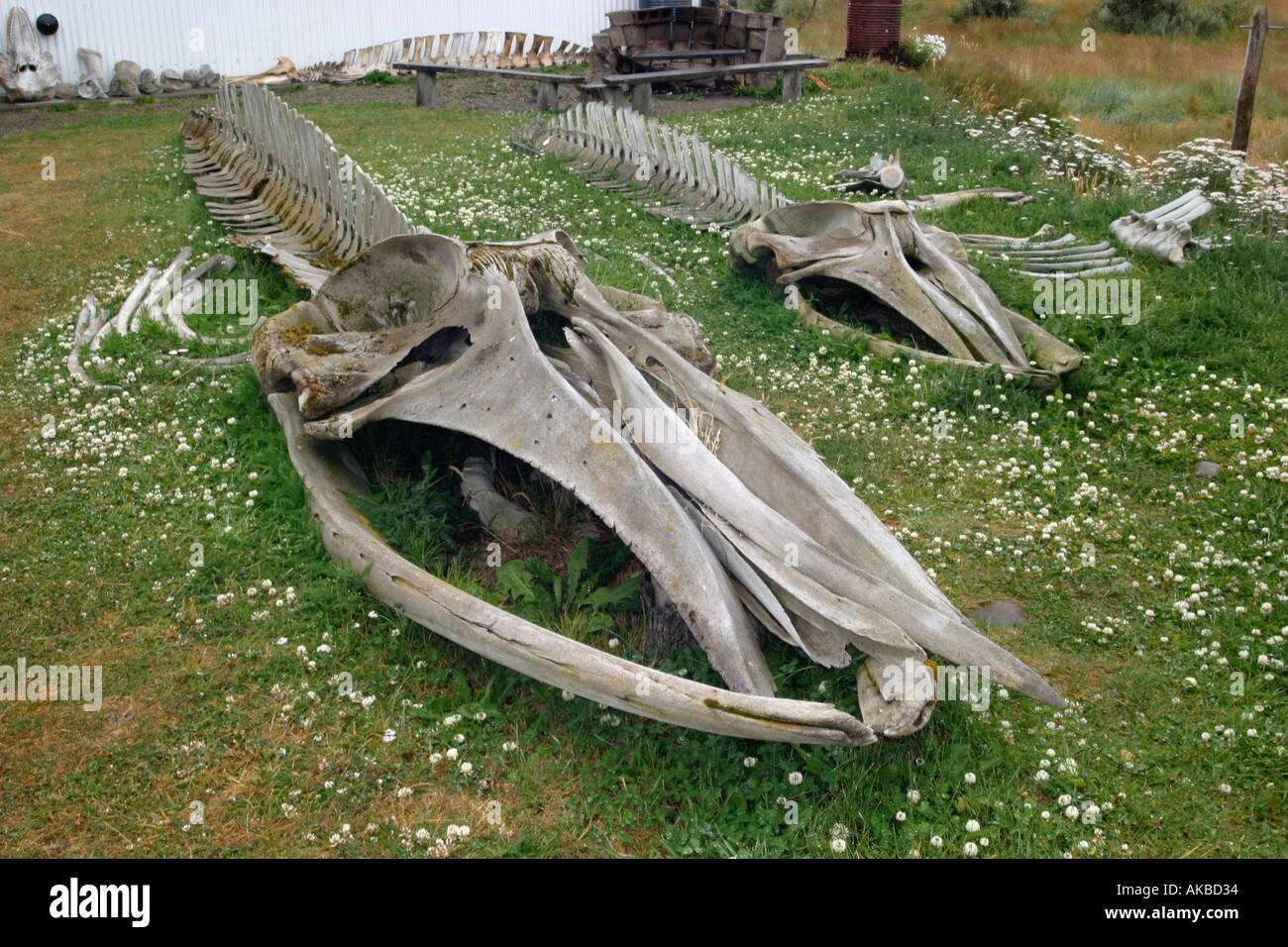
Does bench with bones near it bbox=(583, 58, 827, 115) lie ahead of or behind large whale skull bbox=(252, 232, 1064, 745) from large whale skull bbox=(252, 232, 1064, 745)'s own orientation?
behind

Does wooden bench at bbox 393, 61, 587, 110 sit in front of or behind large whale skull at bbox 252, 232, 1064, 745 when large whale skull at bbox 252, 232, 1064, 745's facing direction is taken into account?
behind

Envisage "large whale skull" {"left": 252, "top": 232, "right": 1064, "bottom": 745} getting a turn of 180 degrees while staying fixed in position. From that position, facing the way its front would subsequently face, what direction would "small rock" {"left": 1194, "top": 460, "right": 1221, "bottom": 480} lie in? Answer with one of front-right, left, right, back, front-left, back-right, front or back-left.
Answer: right

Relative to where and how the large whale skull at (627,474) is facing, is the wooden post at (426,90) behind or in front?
behind

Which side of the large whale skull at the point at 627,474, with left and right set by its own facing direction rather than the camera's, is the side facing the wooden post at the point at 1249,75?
left

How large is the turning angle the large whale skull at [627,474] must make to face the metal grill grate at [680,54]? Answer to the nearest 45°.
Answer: approximately 135° to its left

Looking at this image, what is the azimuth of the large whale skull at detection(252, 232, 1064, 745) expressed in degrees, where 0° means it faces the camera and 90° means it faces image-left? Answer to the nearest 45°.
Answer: approximately 315°

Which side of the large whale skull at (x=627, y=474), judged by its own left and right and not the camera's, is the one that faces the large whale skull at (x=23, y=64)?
back
